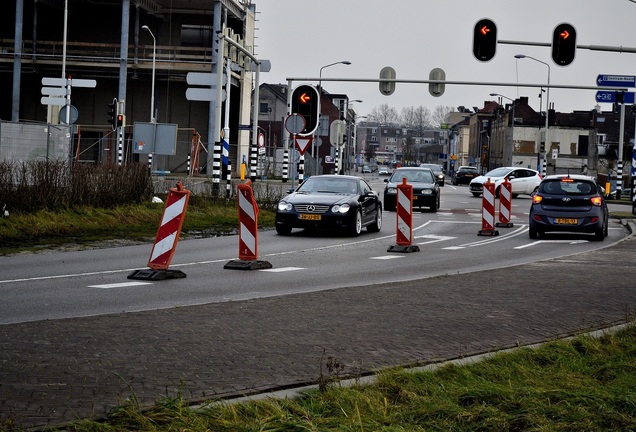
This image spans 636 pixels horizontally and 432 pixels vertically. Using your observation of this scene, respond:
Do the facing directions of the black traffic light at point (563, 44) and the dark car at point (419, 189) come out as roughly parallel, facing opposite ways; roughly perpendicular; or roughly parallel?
roughly parallel

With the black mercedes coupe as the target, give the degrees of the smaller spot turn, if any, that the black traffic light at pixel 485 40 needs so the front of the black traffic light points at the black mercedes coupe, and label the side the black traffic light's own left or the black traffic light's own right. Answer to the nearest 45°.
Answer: approximately 45° to the black traffic light's own right

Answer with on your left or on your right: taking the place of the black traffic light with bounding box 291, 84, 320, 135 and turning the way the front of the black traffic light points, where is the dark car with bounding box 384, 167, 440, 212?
on your left

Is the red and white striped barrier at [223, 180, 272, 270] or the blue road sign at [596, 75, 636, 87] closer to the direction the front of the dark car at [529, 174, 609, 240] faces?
the blue road sign

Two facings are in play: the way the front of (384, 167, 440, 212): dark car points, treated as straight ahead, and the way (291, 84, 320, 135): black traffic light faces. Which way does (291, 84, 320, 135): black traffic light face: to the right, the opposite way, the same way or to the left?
the same way

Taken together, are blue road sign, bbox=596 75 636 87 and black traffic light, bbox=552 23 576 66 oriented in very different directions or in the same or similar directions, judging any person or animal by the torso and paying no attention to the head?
same or similar directions

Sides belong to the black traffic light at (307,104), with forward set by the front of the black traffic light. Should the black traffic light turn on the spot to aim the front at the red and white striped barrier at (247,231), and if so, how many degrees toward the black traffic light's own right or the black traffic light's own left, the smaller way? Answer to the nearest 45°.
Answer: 0° — it already faces it

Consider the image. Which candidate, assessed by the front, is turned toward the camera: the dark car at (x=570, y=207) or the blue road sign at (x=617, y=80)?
the blue road sign

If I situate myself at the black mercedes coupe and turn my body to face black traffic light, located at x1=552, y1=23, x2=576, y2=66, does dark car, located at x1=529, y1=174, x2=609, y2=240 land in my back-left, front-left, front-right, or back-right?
front-right

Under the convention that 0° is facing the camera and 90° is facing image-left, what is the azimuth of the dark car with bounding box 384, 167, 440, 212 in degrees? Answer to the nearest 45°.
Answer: approximately 0°

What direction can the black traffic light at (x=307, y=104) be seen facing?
toward the camera

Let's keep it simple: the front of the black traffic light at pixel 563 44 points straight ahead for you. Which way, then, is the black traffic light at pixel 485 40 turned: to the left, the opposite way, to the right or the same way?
the same way

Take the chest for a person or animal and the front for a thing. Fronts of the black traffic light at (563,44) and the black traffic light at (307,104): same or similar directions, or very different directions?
same or similar directions

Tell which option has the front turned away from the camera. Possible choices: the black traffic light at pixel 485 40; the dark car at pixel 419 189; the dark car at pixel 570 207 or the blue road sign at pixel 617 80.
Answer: the dark car at pixel 570 207

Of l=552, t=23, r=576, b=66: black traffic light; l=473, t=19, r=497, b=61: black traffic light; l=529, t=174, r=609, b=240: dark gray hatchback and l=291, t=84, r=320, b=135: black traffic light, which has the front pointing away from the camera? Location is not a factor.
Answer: the dark gray hatchback

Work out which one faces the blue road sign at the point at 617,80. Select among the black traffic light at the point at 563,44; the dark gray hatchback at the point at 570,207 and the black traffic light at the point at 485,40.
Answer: the dark gray hatchback

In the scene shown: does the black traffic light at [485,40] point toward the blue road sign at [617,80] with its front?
no

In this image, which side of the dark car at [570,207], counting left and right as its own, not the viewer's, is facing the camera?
back

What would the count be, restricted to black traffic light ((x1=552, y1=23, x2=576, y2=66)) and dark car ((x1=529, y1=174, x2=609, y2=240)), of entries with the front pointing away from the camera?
1
